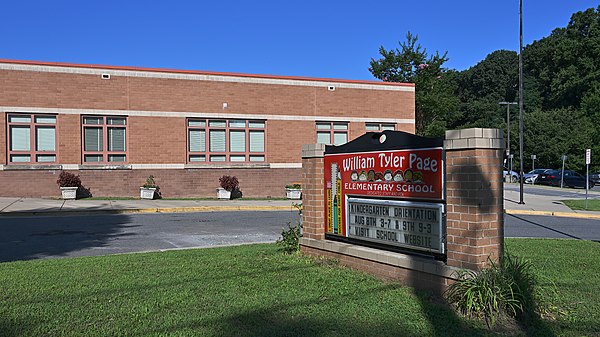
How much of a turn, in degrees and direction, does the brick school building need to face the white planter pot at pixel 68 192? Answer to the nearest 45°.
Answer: approximately 90° to its right

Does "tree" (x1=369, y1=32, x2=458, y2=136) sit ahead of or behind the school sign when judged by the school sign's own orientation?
behind

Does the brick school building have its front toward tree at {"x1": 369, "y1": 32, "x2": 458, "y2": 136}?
no

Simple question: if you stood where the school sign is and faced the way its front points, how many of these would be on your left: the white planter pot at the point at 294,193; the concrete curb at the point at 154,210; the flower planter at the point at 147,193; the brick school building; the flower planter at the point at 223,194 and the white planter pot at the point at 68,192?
0

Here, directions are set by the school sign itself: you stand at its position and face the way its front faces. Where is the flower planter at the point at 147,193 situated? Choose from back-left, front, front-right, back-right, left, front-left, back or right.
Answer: right

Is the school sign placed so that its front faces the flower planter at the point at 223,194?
no

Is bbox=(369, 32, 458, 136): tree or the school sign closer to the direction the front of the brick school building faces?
the school sign

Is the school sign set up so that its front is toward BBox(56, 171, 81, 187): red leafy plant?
no

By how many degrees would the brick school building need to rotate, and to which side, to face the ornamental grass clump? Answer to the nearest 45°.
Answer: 0° — it already faces it

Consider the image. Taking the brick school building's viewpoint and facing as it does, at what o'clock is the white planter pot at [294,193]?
The white planter pot is roughly at 9 o'clock from the brick school building.

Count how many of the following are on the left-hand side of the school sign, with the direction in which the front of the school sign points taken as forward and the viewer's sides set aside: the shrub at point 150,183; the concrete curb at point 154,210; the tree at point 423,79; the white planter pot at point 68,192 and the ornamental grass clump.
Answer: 1

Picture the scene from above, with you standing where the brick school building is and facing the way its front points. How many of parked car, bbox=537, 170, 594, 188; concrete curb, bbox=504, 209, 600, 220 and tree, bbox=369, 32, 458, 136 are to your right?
0

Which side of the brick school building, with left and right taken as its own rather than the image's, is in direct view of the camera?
front

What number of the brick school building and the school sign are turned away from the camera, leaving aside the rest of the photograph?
0

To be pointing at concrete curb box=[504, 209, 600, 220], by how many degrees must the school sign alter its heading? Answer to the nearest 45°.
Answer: approximately 180°
